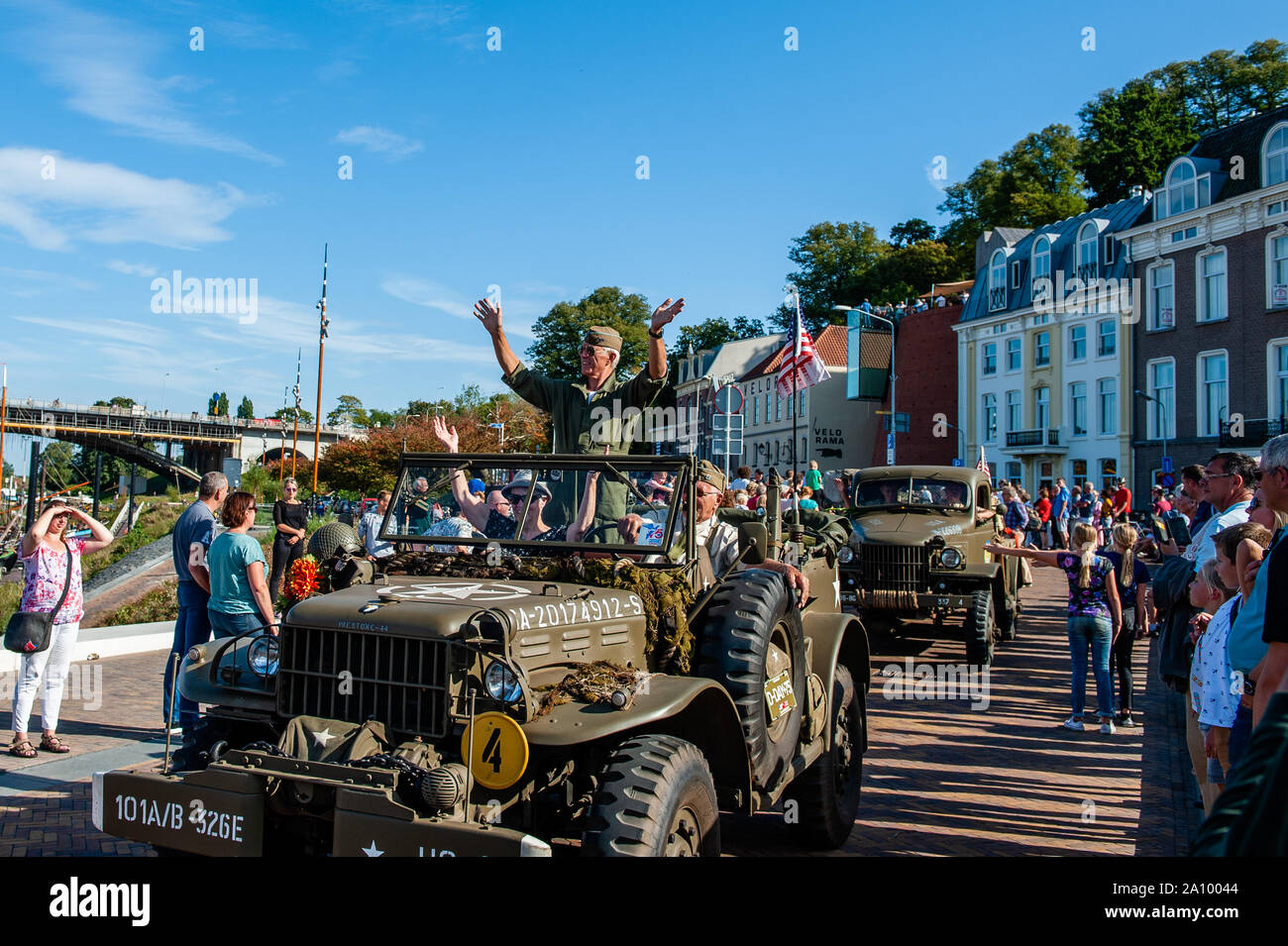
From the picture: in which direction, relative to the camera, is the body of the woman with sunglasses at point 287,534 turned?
toward the camera

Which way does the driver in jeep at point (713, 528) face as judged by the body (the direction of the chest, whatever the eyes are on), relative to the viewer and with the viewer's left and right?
facing the viewer and to the left of the viewer

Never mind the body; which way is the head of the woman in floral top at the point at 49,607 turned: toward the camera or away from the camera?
toward the camera

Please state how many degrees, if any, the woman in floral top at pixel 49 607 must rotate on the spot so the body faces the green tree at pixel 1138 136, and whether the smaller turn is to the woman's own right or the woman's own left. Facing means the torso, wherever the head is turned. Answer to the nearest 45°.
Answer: approximately 90° to the woman's own left

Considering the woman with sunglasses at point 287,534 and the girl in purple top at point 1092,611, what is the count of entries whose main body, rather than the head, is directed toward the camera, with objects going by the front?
1

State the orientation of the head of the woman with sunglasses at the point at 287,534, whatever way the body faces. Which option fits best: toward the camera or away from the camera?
toward the camera

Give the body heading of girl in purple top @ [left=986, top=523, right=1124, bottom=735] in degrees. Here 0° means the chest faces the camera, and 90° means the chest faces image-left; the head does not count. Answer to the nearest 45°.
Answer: approximately 180°

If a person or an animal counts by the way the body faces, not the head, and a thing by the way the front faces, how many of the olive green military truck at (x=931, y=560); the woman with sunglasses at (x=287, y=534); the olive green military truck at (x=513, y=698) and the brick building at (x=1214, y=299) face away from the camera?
0

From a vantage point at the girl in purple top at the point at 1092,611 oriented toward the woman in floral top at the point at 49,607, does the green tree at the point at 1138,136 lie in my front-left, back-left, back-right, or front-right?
back-right

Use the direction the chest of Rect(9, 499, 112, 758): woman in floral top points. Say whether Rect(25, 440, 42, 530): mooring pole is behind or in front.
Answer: behind

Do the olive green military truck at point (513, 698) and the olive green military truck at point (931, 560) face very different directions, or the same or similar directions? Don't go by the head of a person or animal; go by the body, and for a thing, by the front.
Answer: same or similar directions

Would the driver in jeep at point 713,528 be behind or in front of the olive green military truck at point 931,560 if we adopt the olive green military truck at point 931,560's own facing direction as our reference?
in front

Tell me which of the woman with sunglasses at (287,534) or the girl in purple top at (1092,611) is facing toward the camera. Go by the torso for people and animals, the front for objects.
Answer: the woman with sunglasses

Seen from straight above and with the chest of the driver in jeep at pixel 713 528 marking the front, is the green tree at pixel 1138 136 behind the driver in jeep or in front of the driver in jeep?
behind

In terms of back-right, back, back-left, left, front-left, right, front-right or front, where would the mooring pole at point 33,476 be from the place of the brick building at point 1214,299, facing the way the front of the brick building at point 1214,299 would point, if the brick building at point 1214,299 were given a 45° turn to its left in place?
front-right
